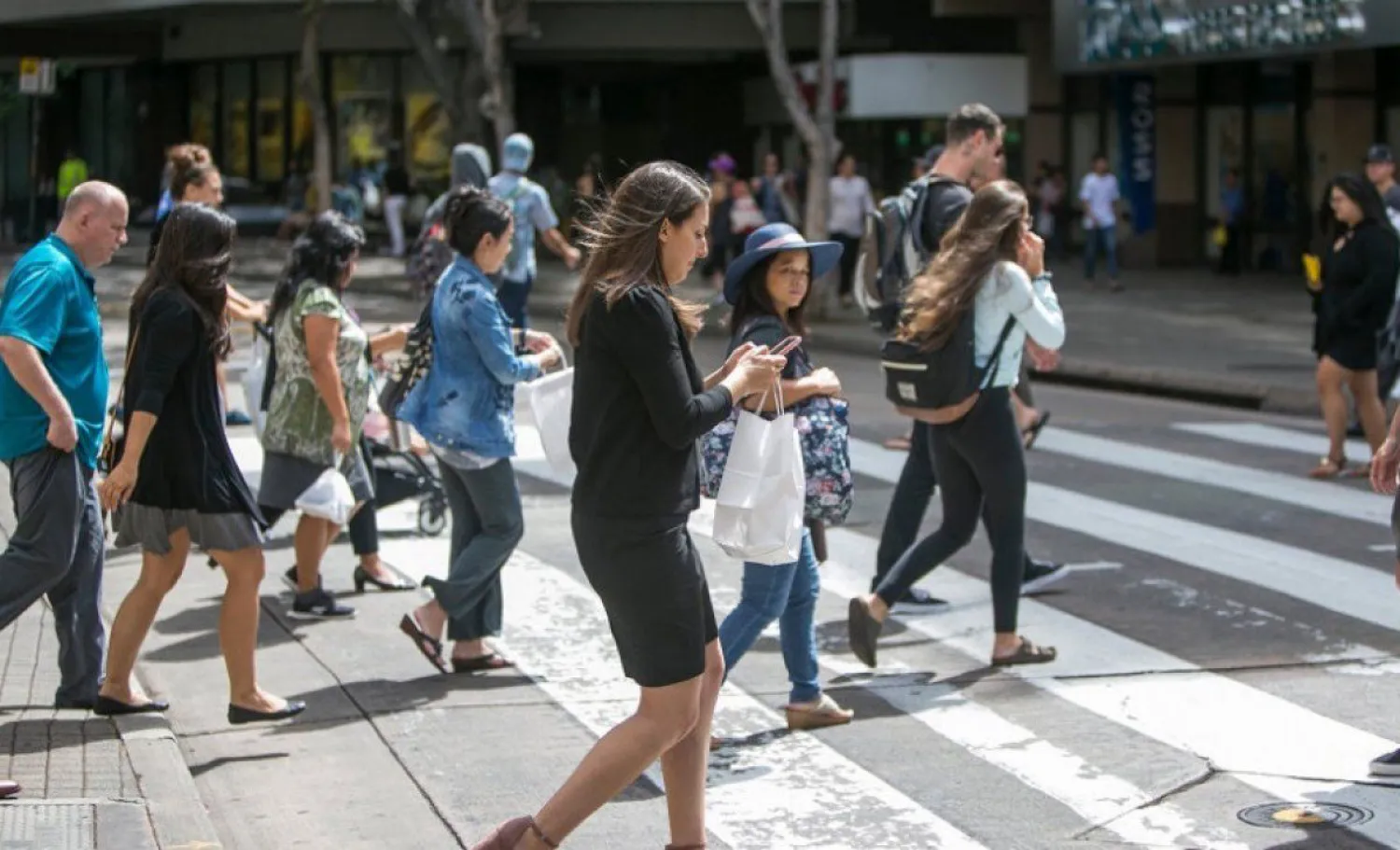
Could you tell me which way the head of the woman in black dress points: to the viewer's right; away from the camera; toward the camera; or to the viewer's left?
to the viewer's right

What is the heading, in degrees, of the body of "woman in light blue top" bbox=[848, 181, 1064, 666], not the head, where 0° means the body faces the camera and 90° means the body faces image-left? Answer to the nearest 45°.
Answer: approximately 270°

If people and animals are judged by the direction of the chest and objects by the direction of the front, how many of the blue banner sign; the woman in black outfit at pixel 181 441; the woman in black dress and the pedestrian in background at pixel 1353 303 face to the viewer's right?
2

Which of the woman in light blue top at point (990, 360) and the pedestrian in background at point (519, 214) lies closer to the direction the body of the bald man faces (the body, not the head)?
the woman in light blue top

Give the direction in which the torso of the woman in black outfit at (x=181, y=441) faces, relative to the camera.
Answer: to the viewer's right

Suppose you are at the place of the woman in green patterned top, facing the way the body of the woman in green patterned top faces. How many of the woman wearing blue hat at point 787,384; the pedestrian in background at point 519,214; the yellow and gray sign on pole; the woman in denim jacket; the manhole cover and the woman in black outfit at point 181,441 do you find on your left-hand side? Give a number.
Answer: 2

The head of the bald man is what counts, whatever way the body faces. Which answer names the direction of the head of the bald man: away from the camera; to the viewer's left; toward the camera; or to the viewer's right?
to the viewer's right

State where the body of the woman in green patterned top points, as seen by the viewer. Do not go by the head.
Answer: to the viewer's right

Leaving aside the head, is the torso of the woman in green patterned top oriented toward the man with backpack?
yes

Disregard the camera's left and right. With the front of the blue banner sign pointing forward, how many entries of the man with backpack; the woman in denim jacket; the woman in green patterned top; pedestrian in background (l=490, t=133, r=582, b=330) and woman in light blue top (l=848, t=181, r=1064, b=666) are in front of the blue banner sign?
5

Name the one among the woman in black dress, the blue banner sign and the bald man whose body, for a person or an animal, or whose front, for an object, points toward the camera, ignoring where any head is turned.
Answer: the blue banner sign

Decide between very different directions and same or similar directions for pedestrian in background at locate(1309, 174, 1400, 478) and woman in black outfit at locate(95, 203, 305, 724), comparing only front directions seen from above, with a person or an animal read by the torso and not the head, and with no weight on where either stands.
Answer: very different directions

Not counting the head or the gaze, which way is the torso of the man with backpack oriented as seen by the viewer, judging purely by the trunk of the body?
to the viewer's right

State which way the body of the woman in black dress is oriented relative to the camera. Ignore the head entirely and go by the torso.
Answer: to the viewer's right

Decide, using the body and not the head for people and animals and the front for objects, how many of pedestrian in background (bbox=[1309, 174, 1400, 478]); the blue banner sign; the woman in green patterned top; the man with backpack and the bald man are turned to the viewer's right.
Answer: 3
